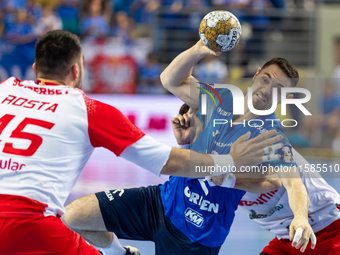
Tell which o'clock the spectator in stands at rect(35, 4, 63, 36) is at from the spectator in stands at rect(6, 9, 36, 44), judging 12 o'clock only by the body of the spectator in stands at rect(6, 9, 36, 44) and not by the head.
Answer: the spectator in stands at rect(35, 4, 63, 36) is roughly at 9 o'clock from the spectator in stands at rect(6, 9, 36, 44).

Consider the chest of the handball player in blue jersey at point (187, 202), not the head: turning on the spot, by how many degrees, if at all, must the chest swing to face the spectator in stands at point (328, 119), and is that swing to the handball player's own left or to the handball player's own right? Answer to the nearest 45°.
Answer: approximately 180°

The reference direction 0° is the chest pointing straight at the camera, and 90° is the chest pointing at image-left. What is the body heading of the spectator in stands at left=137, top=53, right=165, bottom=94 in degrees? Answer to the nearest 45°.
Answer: approximately 0°

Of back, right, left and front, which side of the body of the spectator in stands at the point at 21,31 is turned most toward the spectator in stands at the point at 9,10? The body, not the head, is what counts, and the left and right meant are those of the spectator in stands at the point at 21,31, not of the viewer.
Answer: back

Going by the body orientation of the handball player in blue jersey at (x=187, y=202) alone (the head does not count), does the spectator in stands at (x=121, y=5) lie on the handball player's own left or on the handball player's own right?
on the handball player's own right

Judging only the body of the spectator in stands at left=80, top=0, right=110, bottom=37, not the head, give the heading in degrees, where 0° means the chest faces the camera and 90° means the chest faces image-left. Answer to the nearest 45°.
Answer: approximately 0°
